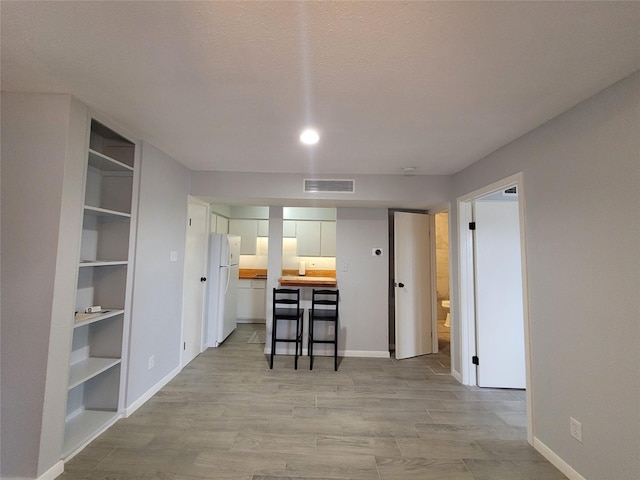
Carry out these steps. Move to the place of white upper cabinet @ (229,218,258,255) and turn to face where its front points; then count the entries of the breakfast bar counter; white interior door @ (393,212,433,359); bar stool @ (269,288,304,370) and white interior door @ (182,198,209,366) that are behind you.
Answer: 0

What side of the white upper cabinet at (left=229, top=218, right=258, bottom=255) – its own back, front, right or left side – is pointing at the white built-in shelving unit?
front

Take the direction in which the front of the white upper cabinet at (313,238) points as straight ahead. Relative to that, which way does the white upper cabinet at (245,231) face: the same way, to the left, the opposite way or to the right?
the same way

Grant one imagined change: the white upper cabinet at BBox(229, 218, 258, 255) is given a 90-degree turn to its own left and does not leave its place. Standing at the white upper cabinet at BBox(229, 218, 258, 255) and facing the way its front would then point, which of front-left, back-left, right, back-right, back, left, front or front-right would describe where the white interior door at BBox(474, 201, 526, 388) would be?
front-right

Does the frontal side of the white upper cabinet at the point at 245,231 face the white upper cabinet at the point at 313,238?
no

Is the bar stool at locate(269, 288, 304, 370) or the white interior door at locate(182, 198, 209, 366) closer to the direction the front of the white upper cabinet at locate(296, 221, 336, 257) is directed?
the bar stool

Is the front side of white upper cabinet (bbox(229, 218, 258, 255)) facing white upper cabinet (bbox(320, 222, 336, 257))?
no

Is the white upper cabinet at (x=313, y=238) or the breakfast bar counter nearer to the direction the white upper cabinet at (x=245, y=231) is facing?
the breakfast bar counter

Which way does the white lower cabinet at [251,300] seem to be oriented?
toward the camera

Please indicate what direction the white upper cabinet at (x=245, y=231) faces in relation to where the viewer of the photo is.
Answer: facing the viewer

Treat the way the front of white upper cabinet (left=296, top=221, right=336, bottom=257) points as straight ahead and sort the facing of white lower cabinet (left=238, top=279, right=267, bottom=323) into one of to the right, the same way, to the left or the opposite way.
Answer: the same way

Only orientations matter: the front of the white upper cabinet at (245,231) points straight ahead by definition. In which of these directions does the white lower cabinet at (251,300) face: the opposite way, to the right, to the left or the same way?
the same way

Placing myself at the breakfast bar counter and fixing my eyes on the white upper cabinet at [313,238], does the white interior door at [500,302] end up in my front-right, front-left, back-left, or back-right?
back-right

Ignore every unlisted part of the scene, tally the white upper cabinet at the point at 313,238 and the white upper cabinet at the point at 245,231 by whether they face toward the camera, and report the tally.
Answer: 2

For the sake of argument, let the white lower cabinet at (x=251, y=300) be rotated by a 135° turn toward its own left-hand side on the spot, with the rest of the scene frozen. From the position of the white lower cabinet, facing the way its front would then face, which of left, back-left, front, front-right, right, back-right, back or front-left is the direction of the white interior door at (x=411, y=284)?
right

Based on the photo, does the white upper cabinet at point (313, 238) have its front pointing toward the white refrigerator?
no

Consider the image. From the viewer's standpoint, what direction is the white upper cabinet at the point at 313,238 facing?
toward the camera

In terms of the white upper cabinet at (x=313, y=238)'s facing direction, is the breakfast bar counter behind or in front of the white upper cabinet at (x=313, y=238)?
in front

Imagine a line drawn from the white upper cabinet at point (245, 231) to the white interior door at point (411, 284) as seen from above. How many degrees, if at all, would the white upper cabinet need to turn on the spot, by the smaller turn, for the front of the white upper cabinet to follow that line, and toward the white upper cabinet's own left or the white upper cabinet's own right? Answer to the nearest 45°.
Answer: approximately 45° to the white upper cabinet's own left

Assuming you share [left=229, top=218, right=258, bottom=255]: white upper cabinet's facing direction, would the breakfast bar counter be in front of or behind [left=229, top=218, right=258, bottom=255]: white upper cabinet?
in front
